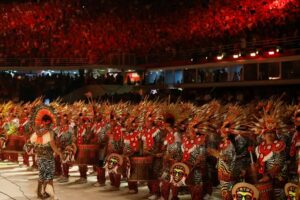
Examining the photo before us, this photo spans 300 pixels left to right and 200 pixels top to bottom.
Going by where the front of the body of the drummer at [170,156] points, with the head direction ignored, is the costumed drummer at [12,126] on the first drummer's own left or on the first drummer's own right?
on the first drummer's own right

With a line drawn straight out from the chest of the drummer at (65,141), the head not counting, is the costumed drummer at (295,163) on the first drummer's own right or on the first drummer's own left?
on the first drummer's own left

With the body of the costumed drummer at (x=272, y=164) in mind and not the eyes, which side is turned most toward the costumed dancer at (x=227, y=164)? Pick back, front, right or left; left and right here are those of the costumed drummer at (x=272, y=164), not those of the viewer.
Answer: right

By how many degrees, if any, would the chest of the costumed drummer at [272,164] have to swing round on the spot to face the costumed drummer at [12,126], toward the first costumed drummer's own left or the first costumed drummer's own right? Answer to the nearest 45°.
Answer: approximately 90° to the first costumed drummer's own right

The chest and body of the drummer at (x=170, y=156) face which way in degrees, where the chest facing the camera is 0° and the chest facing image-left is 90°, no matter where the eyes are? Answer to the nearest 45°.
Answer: approximately 45°

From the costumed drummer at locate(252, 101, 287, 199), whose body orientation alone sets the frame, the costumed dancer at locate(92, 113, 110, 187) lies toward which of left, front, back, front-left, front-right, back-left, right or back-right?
right
